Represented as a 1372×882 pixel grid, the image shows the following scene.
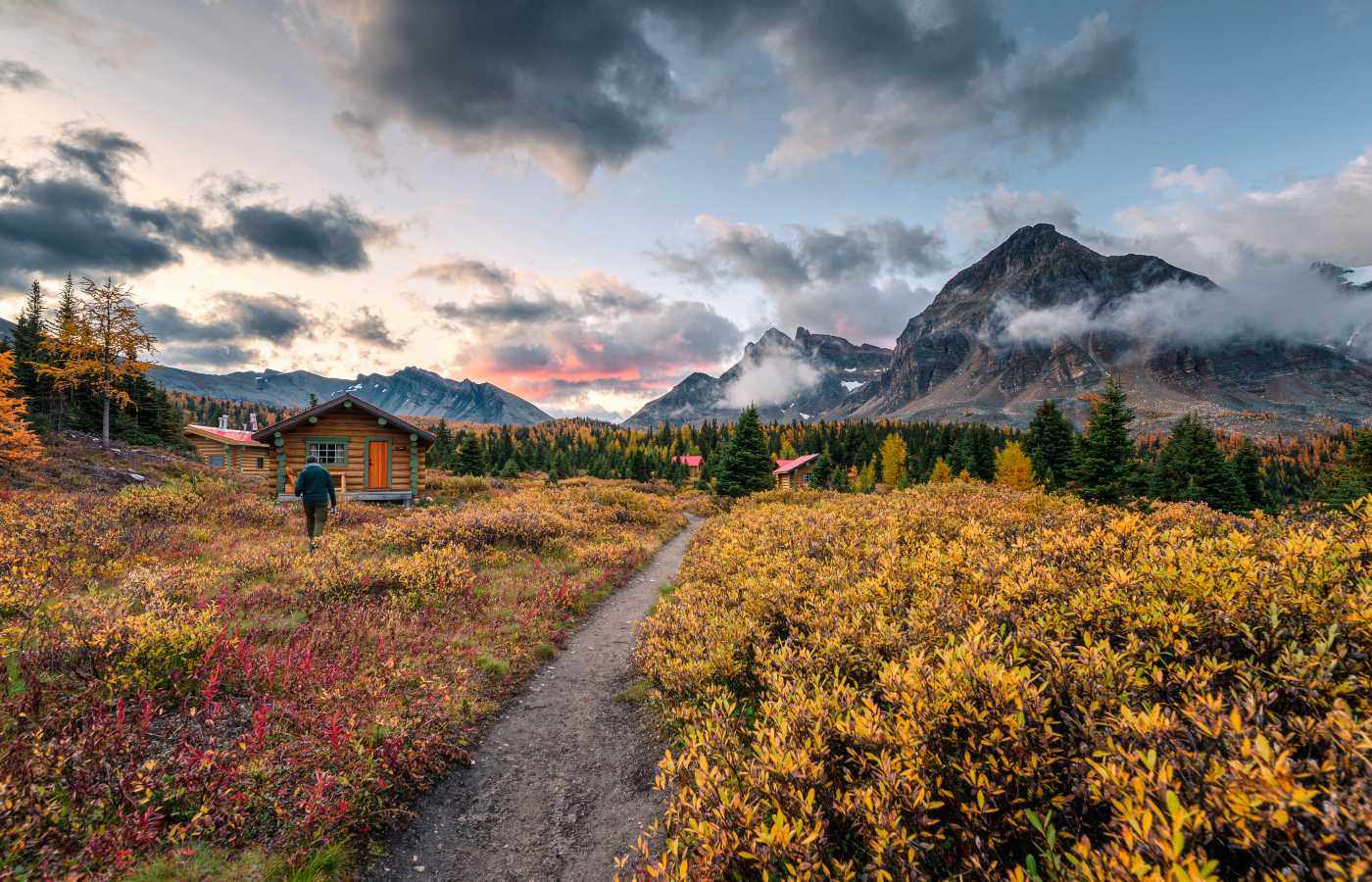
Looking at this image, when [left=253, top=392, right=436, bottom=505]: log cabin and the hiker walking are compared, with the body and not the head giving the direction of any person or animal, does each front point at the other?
yes

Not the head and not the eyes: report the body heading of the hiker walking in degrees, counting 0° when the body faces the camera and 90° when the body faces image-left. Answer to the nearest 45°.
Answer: approximately 180°

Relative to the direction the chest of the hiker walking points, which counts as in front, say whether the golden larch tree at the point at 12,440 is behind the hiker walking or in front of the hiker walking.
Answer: in front

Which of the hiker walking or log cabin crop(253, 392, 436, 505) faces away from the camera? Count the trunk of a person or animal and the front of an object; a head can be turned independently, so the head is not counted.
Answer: the hiker walking

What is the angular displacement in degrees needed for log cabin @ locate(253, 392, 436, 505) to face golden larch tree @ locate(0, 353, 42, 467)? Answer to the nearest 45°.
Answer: approximately 90° to its right

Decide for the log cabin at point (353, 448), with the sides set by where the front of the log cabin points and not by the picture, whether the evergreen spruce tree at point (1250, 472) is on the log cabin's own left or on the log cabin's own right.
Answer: on the log cabin's own left

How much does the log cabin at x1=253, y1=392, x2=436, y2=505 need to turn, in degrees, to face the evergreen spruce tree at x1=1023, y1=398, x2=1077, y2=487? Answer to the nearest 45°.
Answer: approximately 90° to its left

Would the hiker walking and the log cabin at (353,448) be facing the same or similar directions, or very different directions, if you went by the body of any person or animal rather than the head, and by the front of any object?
very different directions

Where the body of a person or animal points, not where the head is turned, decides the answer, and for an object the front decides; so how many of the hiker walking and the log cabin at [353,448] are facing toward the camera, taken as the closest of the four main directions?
1

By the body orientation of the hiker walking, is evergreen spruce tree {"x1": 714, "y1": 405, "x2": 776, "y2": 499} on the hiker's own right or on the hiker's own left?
on the hiker's own right

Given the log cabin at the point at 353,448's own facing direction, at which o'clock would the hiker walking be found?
The hiker walking is roughly at 12 o'clock from the log cabin.

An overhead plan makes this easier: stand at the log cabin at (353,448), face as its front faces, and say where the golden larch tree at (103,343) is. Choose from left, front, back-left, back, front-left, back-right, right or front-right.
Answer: back-right
